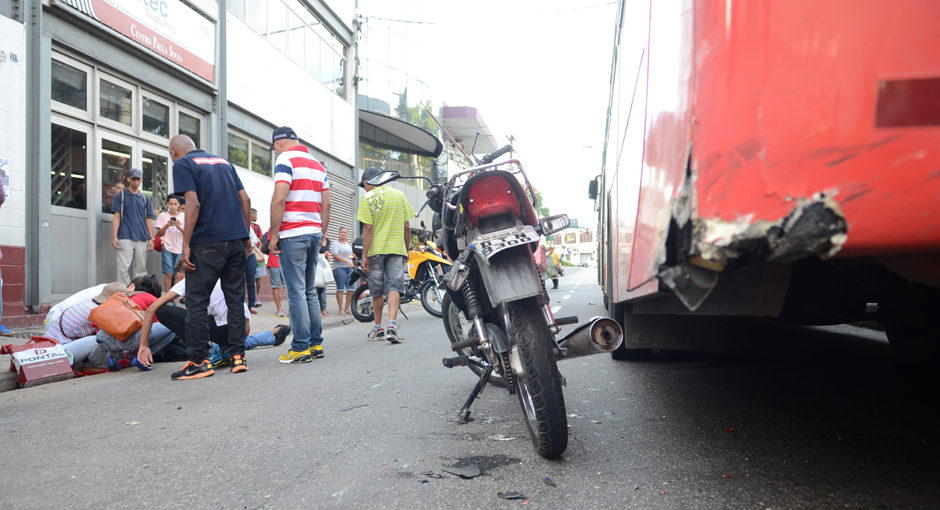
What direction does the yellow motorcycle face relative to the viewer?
to the viewer's right

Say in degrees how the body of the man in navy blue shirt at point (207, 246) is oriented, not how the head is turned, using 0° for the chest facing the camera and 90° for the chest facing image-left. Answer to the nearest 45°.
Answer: approximately 135°

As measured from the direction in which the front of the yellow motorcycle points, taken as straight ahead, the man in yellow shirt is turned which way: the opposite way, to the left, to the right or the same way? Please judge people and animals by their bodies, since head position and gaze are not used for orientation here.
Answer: to the left

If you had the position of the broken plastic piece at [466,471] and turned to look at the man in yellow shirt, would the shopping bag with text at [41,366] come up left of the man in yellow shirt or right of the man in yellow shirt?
left

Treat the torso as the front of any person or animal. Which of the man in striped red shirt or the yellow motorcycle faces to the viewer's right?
the yellow motorcycle

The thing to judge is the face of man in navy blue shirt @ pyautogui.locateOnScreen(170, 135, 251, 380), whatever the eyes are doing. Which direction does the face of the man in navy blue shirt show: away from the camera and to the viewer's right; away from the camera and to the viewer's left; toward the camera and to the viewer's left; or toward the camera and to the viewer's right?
away from the camera and to the viewer's left

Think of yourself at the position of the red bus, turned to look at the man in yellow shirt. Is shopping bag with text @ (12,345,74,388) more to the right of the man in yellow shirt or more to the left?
left
